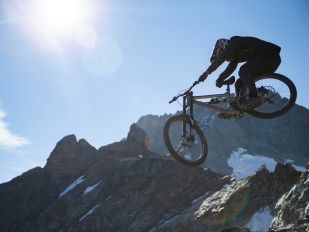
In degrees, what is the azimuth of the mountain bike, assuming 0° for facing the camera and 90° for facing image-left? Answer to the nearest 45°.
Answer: approximately 90°
